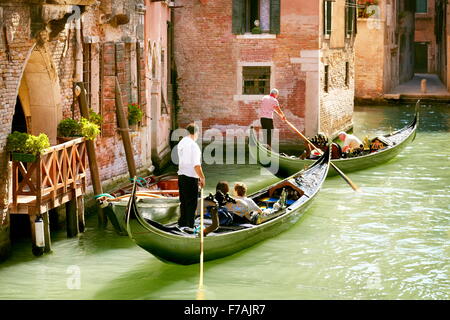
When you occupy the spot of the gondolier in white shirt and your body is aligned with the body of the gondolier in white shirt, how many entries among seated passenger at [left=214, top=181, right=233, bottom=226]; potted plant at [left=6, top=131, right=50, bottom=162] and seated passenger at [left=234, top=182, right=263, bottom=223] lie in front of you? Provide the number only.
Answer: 2

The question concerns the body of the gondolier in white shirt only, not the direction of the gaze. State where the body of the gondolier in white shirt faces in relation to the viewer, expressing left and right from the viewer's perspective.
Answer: facing away from the viewer and to the right of the viewer

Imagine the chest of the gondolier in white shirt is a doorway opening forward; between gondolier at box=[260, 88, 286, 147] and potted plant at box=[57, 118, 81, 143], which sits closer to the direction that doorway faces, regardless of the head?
the gondolier

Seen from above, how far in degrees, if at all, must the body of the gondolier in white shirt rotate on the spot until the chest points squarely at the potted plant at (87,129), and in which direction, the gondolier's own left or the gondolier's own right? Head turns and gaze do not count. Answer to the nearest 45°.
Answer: approximately 90° to the gondolier's own left

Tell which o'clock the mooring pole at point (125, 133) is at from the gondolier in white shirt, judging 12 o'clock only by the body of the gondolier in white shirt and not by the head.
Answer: The mooring pole is roughly at 10 o'clock from the gondolier in white shirt.

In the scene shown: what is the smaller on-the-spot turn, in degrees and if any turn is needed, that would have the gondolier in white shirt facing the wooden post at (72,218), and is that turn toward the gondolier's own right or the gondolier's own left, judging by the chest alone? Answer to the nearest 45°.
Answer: approximately 90° to the gondolier's own left

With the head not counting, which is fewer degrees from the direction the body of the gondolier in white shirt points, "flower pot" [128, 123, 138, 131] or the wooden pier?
the flower pot

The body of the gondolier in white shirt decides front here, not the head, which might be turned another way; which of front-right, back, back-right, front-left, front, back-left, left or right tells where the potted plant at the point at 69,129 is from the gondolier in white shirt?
left
